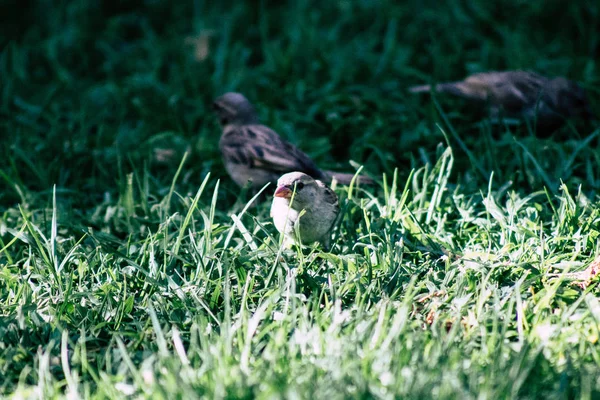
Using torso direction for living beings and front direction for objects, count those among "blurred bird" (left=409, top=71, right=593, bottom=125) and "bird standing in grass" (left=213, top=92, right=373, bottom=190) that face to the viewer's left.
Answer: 1

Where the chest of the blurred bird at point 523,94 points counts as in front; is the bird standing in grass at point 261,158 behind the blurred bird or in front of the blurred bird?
behind

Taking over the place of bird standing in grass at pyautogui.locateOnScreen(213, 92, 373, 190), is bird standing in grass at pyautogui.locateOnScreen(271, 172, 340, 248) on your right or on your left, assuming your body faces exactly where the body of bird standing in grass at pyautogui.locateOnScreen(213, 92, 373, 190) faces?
on your left

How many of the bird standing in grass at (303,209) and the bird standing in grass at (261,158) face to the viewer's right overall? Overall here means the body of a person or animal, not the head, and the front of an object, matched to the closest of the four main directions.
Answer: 0

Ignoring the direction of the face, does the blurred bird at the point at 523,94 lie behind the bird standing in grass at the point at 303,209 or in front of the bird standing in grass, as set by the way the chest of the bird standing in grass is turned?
behind

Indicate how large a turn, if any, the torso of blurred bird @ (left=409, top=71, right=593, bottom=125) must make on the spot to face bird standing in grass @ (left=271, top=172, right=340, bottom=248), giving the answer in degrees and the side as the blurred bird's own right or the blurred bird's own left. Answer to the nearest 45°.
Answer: approximately 135° to the blurred bird's own right

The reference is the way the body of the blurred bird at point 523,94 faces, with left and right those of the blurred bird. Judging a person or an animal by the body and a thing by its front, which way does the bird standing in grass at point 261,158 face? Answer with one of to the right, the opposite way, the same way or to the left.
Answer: the opposite way

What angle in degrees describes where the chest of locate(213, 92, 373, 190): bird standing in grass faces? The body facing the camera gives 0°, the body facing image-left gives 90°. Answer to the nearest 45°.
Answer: approximately 90°

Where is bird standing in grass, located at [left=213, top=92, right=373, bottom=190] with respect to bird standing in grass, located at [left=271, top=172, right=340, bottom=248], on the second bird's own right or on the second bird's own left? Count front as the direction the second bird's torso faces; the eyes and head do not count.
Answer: on the second bird's own right

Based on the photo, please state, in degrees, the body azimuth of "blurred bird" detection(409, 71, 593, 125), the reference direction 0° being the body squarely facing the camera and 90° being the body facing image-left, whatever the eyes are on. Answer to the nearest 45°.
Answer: approximately 270°

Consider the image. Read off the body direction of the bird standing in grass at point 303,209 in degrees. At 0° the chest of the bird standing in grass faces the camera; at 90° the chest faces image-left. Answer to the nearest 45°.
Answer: approximately 45°

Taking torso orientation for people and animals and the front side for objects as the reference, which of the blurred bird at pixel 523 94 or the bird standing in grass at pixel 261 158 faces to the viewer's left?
the bird standing in grass

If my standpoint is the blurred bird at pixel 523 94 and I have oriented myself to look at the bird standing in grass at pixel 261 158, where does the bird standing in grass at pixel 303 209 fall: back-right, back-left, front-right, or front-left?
front-left

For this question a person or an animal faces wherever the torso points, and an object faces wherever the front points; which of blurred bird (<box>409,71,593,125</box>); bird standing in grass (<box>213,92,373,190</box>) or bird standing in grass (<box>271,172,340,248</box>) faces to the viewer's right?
the blurred bird
